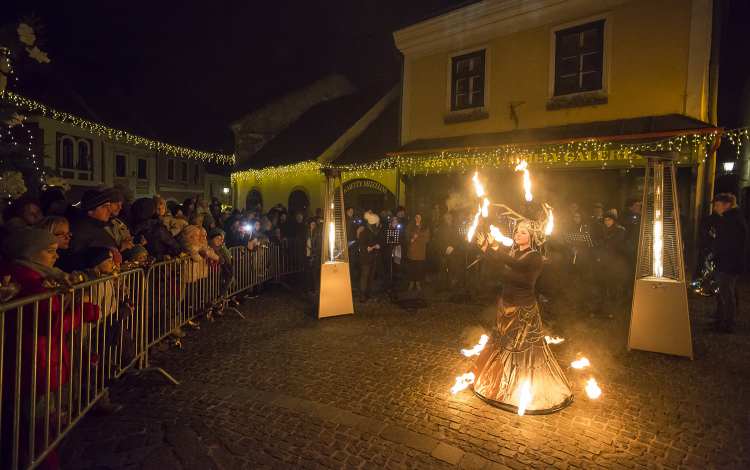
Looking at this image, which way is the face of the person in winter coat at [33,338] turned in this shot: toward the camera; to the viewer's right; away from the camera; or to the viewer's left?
to the viewer's right

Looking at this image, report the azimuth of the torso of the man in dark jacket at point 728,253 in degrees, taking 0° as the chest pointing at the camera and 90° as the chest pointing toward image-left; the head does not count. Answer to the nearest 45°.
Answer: approximately 90°

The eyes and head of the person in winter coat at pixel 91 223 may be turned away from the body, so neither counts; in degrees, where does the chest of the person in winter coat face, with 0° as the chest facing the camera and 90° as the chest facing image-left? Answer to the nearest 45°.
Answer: approximately 270°

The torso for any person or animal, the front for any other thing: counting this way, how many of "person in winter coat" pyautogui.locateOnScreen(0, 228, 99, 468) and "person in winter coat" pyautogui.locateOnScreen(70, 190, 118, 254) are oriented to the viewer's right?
2

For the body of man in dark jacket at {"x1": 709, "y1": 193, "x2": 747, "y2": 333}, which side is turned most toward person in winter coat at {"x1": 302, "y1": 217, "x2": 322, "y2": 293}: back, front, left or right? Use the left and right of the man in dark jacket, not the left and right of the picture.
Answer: front

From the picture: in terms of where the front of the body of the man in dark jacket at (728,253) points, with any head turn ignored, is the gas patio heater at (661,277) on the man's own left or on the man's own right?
on the man's own left

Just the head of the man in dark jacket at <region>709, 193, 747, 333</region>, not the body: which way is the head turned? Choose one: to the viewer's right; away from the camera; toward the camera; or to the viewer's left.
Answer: to the viewer's left

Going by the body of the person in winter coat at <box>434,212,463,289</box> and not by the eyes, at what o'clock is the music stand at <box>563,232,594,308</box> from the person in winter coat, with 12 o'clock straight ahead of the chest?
The music stand is roughly at 10 o'clock from the person in winter coat.

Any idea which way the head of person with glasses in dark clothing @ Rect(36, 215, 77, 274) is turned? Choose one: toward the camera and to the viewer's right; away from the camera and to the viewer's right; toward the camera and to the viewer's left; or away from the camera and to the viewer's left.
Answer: toward the camera and to the viewer's right
